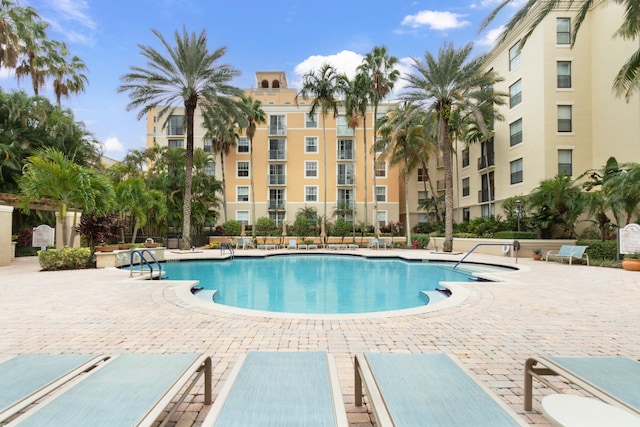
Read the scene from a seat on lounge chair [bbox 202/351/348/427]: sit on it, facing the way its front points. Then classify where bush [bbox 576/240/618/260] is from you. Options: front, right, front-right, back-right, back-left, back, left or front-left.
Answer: front-right

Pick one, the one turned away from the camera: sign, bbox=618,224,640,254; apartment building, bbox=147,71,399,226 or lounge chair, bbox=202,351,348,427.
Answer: the lounge chair

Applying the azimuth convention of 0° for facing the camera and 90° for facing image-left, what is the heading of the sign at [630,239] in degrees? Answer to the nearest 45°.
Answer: approximately 0°

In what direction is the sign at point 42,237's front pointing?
toward the camera

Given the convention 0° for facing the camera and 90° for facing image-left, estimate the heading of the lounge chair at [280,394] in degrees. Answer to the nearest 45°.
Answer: approximately 180°

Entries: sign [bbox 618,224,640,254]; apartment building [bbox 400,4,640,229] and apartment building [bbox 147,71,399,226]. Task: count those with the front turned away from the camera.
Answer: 0

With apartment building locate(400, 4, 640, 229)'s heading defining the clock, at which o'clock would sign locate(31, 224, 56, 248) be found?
The sign is roughly at 12 o'clock from the apartment building.

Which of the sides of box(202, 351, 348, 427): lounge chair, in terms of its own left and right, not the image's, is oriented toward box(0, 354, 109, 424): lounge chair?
left

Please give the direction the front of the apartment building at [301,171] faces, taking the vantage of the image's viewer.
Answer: facing the viewer

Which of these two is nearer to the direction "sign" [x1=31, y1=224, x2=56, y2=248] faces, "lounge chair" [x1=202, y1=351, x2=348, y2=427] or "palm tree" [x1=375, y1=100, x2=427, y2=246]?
the lounge chair

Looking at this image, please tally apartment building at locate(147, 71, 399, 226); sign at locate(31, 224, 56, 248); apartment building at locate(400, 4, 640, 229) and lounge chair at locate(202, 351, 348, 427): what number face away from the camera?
1

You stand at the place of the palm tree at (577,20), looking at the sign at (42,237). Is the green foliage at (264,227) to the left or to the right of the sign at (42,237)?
right

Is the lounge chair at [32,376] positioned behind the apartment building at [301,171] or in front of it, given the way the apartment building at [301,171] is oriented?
in front

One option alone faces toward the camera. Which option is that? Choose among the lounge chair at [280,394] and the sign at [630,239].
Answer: the sign

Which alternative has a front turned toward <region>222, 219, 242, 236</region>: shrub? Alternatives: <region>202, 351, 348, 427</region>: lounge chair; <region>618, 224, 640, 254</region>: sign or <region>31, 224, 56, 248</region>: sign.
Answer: the lounge chair

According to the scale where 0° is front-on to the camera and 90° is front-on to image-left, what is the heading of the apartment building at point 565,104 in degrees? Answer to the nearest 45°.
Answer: approximately 45°

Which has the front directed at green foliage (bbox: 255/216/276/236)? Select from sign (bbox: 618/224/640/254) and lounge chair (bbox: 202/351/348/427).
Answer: the lounge chair
